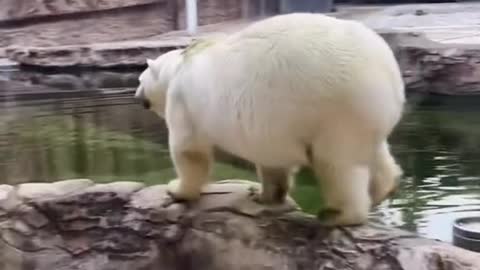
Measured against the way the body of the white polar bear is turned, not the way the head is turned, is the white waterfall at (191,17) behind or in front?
in front

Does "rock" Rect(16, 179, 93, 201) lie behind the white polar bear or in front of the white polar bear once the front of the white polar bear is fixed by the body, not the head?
in front

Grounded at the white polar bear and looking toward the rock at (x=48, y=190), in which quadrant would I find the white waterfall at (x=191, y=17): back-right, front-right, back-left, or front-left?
front-right

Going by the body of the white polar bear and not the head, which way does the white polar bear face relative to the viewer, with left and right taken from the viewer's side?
facing away from the viewer and to the left of the viewer
